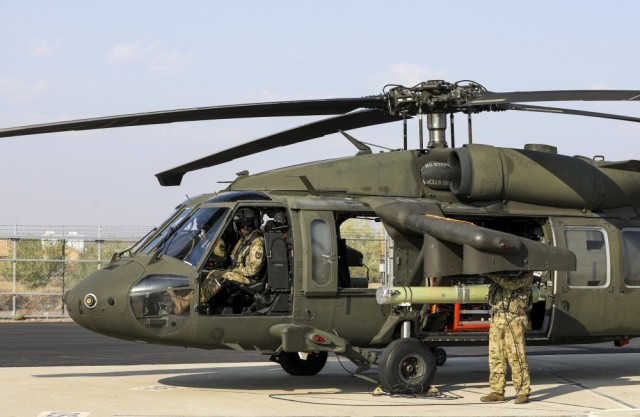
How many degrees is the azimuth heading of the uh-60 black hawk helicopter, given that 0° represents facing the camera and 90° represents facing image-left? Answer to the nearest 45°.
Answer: approximately 45°

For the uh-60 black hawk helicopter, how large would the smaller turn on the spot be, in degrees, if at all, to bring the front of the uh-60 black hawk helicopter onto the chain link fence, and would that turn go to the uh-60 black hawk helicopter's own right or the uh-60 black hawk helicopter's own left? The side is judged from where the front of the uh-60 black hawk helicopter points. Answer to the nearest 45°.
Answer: approximately 90° to the uh-60 black hawk helicopter's own right
